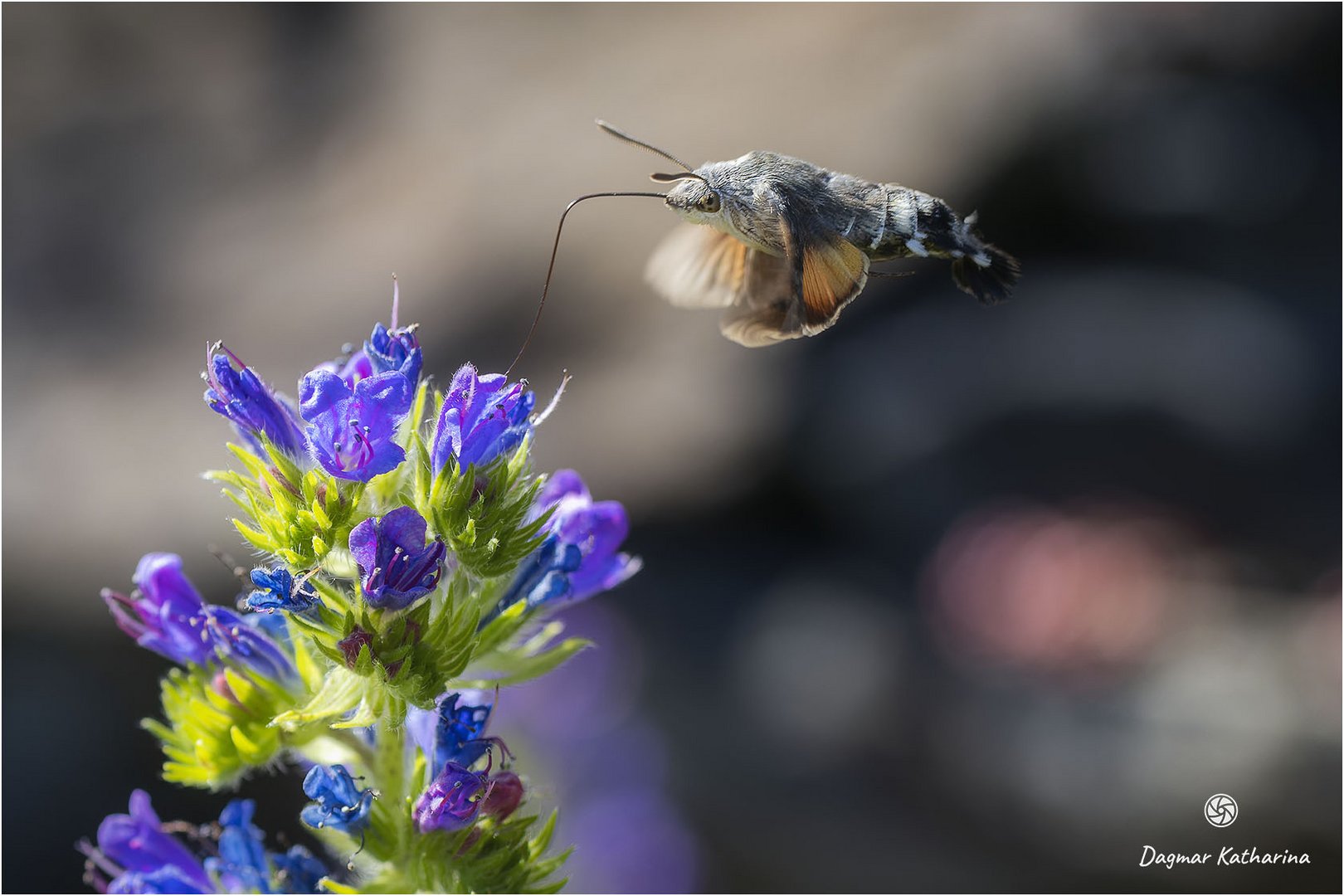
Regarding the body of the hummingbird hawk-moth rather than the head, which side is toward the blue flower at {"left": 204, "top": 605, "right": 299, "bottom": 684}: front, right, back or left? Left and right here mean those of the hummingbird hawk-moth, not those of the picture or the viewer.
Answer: front

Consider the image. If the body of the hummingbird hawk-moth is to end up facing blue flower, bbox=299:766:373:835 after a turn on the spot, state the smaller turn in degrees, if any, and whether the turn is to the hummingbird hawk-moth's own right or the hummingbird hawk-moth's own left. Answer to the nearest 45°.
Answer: approximately 45° to the hummingbird hawk-moth's own left

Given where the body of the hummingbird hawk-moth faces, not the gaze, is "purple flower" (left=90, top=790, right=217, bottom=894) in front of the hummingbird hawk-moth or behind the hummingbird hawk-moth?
in front

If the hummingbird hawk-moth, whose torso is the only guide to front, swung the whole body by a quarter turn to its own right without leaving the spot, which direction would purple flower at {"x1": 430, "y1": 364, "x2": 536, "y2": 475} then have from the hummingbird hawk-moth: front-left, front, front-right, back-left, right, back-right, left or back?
back-left

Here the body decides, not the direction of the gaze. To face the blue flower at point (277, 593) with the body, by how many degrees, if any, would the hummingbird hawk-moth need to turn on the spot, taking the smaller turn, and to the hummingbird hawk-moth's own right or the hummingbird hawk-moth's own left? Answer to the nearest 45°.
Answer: approximately 45° to the hummingbird hawk-moth's own left

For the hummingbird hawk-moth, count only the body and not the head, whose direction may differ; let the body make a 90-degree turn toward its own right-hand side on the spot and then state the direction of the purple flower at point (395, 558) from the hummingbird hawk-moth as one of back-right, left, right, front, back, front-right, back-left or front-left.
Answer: back-left

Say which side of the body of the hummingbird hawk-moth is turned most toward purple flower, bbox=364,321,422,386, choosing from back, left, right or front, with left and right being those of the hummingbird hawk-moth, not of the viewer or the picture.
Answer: front

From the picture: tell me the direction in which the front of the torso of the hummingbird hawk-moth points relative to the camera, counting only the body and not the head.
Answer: to the viewer's left

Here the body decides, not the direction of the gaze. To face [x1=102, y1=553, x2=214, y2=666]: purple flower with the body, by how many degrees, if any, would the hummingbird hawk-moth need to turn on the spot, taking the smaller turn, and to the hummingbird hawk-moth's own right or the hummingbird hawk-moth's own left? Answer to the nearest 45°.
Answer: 0° — it already faces it

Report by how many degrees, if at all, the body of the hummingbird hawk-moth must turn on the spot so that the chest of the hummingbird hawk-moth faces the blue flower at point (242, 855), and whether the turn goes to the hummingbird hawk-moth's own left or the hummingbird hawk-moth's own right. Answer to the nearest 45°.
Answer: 0° — it already faces it
